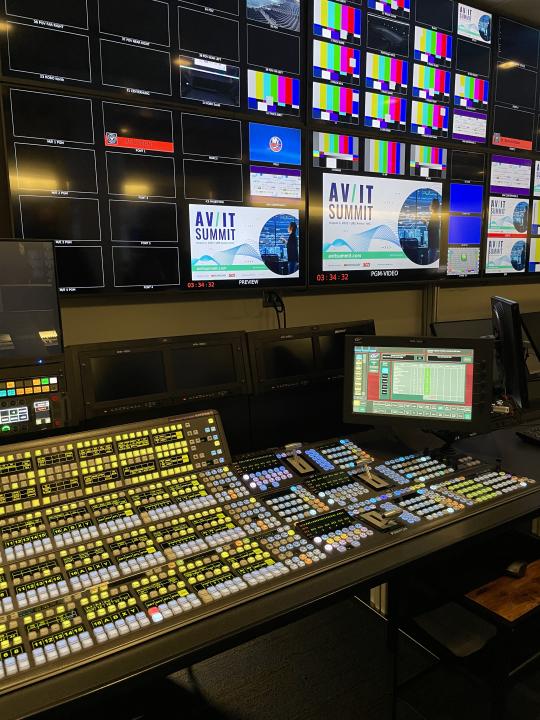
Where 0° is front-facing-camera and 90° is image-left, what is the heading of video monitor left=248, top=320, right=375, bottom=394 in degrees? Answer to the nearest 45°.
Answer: approximately 315°

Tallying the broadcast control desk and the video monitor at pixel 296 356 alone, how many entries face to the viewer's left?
0

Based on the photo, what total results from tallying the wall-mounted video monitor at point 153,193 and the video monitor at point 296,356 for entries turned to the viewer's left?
0

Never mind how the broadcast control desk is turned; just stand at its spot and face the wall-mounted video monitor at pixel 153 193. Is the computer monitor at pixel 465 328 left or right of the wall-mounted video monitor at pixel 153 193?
right

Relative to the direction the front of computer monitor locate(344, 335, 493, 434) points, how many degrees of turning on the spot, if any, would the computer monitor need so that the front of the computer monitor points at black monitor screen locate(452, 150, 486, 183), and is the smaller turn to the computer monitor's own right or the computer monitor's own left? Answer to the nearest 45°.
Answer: approximately 180°

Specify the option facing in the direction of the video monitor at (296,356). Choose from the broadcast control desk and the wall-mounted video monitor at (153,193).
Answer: the wall-mounted video monitor

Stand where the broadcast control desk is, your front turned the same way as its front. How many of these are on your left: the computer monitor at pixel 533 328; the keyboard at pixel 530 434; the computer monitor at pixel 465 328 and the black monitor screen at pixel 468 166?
4

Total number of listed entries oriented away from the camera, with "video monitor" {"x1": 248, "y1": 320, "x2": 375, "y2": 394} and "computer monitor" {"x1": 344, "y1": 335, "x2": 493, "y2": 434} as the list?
0

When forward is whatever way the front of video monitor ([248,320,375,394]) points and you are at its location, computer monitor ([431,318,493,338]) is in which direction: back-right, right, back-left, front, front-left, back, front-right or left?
left
